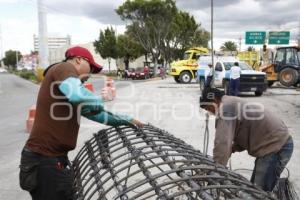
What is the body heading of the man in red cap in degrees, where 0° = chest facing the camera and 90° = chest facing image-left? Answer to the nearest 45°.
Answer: approximately 270°

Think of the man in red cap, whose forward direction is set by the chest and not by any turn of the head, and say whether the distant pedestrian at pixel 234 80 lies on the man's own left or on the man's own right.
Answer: on the man's own left

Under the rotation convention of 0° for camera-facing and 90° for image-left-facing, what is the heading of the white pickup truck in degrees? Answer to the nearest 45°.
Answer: approximately 315°

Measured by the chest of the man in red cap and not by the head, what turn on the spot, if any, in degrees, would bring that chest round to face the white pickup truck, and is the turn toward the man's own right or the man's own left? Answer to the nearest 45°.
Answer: approximately 45° to the man's own left

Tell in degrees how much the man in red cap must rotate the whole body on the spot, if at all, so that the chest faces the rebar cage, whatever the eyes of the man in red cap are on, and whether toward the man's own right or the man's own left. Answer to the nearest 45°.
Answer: approximately 45° to the man's own right

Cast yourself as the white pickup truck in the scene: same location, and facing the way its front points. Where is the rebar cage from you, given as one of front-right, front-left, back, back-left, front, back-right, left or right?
front-right

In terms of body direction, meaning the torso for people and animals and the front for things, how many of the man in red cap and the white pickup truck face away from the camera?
0

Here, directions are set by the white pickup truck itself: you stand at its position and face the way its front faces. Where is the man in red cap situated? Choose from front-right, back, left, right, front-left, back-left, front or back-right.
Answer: front-right

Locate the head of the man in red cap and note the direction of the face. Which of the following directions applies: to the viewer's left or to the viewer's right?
to the viewer's right
